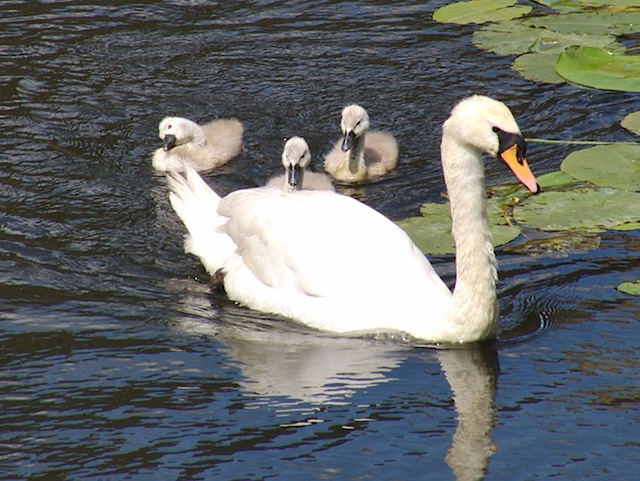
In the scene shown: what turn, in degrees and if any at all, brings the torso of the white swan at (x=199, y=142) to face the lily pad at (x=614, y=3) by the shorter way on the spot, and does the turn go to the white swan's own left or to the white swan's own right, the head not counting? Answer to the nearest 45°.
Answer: approximately 180°

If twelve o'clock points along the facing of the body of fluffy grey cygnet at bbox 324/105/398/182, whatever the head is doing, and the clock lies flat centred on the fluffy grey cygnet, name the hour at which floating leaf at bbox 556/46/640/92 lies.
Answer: The floating leaf is roughly at 7 o'clock from the fluffy grey cygnet.

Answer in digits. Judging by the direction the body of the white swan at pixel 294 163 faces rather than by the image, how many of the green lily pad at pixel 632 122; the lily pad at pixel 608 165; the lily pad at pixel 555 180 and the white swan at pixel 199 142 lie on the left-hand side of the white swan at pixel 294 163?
3

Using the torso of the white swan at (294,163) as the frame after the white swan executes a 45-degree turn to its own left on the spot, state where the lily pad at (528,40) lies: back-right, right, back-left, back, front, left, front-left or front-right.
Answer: left

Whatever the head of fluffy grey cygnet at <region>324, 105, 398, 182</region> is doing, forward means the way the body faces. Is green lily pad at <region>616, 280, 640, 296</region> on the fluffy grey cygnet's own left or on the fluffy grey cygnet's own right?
on the fluffy grey cygnet's own left

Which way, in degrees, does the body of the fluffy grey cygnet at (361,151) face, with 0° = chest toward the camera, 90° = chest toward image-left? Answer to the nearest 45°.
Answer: approximately 45°

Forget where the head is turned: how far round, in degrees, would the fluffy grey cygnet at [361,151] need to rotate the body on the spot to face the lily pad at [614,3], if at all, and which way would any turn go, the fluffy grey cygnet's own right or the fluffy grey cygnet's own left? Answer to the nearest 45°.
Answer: approximately 180°

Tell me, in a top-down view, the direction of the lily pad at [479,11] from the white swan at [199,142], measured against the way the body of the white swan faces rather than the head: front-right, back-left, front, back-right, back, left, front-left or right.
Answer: back

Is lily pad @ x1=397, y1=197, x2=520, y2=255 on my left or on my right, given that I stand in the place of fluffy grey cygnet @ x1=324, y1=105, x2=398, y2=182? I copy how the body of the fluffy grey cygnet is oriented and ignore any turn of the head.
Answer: on my left

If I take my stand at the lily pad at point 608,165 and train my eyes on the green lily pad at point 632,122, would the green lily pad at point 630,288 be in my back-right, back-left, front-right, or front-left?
back-right

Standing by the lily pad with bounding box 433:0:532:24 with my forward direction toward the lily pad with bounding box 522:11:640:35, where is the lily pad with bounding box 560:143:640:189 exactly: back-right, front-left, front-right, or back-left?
front-right

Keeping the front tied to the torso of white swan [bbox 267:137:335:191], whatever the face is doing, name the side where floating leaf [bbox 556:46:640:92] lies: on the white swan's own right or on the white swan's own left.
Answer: on the white swan's own left

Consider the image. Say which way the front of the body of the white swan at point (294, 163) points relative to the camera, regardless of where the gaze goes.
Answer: toward the camera

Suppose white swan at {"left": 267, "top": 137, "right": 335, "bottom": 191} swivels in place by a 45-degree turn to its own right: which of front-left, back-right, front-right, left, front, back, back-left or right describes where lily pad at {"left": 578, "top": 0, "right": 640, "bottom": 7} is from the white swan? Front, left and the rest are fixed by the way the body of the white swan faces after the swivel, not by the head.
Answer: back

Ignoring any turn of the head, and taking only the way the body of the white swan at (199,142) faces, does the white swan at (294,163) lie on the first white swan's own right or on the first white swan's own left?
on the first white swan's own left

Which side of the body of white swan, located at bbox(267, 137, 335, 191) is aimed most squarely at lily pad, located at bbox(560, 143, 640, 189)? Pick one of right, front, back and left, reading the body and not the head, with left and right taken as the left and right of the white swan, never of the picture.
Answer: left

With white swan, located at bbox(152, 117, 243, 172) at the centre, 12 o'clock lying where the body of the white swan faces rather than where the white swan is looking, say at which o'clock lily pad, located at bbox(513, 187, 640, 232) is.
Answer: The lily pad is roughly at 7 o'clock from the white swan.
